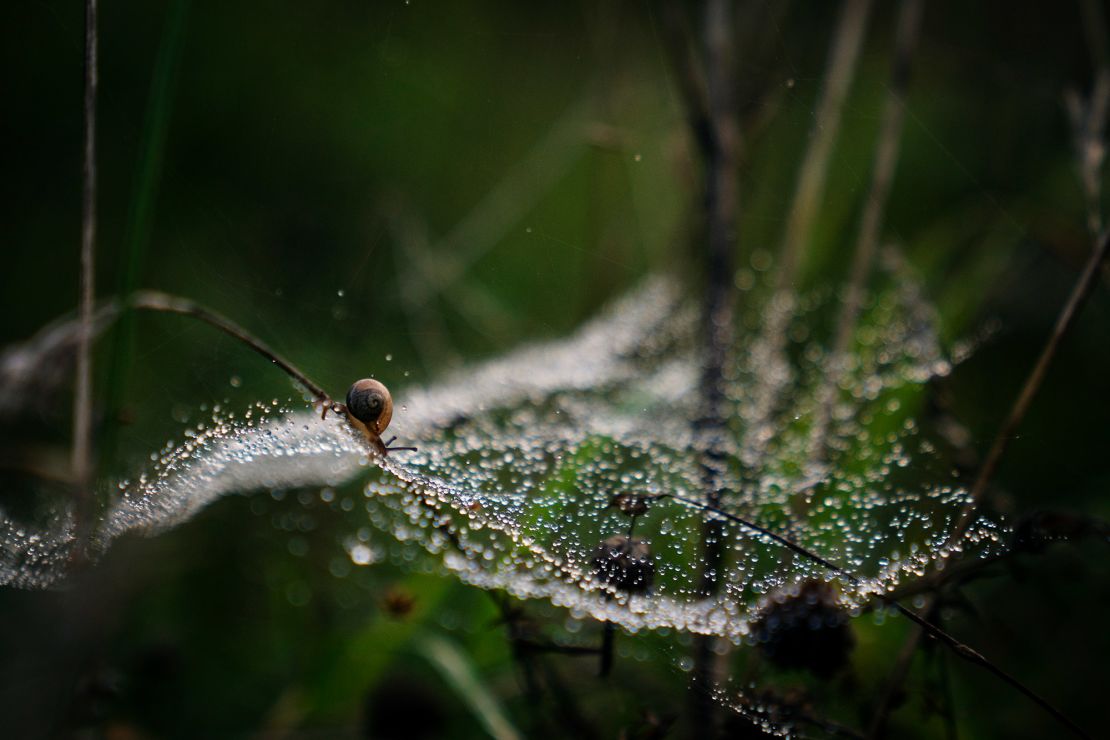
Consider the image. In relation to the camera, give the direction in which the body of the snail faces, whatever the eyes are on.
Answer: to the viewer's right
